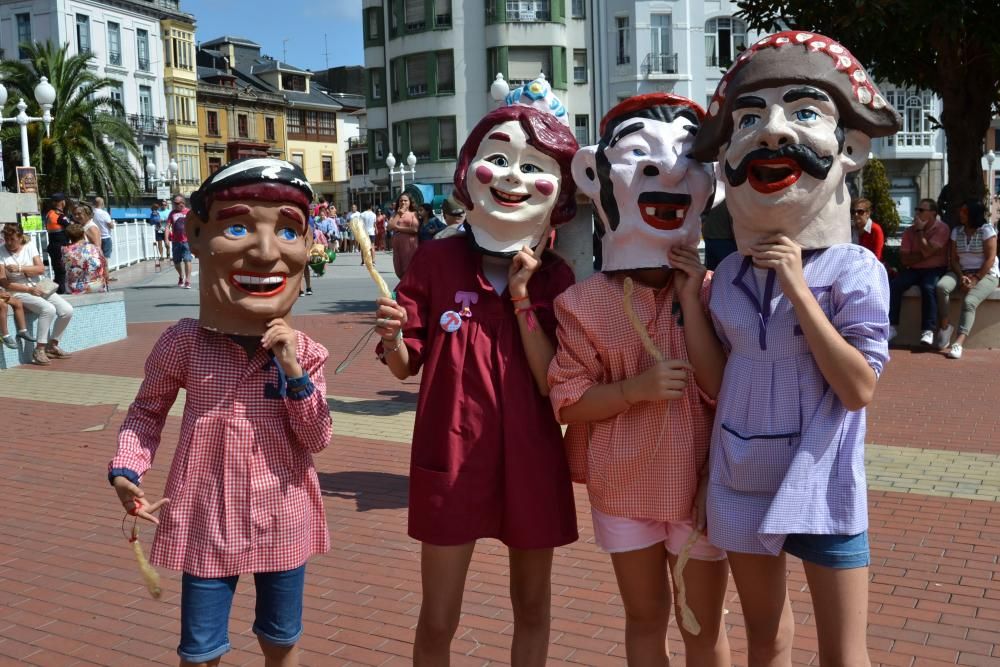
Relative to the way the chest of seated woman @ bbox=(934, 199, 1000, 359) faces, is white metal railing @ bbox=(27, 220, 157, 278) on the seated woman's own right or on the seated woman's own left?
on the seated woman's own right

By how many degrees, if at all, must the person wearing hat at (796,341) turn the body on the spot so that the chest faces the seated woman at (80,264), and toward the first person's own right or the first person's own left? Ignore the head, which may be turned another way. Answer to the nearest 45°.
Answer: approximately 90° to the first person's own right

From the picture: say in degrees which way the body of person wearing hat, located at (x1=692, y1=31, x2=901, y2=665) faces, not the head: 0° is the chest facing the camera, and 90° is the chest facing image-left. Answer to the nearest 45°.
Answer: approximately 45°

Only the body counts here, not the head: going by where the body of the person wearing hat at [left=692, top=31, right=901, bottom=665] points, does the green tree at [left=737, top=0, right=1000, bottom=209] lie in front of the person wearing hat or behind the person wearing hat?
behind
